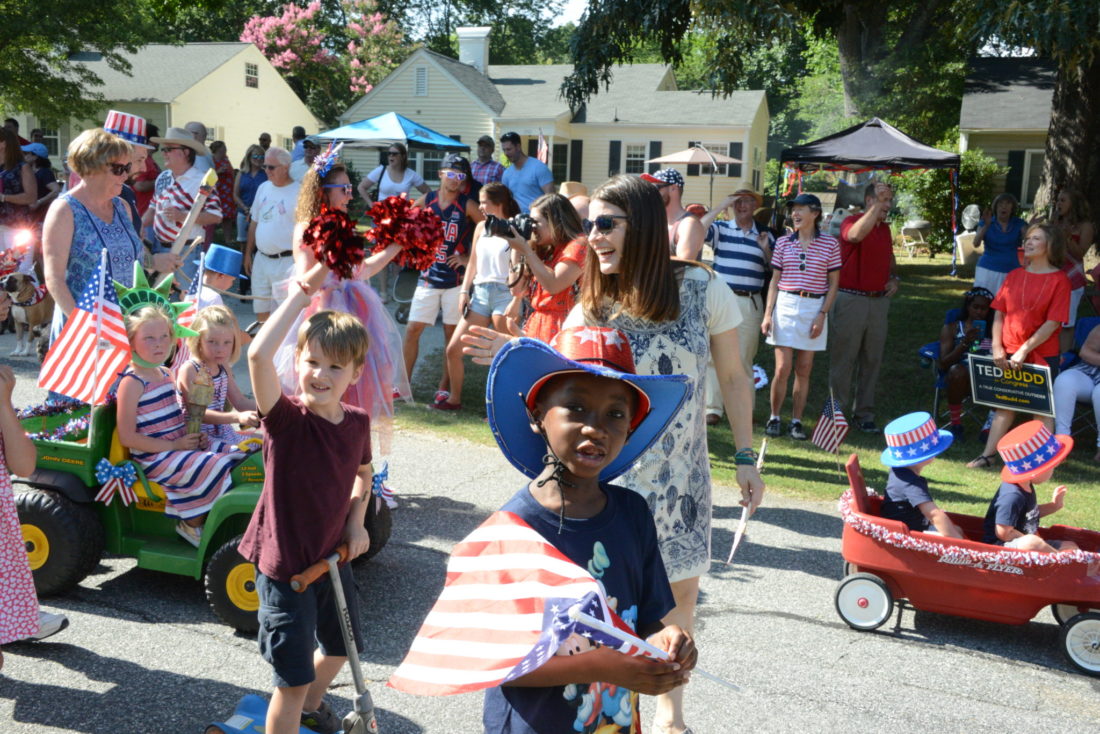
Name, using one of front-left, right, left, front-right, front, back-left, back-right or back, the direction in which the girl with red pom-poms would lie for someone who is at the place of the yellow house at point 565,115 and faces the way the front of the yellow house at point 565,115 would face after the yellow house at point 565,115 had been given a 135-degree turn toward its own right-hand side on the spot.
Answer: back-left

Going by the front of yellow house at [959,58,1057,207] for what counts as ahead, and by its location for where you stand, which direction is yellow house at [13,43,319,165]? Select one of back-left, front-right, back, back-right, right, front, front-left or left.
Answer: right

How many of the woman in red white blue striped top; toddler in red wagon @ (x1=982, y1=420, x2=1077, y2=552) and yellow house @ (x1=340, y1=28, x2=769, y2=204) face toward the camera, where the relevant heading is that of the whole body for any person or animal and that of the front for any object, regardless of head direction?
2

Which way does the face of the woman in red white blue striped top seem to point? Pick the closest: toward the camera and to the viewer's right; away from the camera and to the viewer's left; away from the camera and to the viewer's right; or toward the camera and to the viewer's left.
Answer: toward the camera and to the viewer's left

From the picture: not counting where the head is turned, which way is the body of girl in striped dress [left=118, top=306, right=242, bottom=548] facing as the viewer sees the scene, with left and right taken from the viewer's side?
facing the viewer and to the right of the viewer

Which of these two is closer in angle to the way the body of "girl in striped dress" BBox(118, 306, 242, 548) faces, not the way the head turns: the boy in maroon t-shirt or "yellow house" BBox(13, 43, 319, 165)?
the boy in maroon t-shirt
